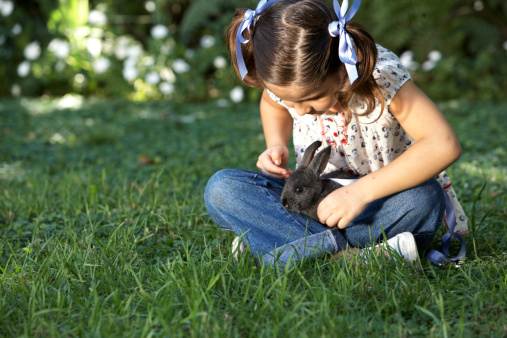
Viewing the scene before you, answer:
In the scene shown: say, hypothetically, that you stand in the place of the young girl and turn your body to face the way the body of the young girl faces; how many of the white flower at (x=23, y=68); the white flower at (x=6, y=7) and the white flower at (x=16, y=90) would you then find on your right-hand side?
3

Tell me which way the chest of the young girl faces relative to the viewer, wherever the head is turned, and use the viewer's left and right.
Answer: facing the viewer and to the left of the viewer

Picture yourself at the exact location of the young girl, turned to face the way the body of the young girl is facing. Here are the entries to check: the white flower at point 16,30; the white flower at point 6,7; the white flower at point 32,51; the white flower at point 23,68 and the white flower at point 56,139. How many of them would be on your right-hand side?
5

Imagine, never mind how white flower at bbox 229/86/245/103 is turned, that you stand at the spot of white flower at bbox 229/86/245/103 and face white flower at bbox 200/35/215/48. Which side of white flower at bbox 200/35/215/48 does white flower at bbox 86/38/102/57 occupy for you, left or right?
left

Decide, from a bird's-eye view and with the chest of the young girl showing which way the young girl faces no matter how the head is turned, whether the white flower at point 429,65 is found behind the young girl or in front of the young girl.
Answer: behind

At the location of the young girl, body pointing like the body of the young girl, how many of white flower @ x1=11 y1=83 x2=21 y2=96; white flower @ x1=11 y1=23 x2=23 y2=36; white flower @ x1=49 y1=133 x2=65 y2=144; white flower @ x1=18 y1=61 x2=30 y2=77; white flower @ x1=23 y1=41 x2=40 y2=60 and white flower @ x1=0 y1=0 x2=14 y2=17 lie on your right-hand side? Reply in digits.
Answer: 6

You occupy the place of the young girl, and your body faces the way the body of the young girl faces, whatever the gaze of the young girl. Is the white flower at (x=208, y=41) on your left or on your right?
on your right

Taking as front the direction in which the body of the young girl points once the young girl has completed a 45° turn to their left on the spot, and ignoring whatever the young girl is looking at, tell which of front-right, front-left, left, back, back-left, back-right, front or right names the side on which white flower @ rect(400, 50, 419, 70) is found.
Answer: back

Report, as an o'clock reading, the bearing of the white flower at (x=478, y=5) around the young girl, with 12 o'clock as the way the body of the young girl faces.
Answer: The white flower is roughly at 5 o'clock from the young girl.

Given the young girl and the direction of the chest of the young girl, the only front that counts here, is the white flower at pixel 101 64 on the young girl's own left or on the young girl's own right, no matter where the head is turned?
on the young girl's own right

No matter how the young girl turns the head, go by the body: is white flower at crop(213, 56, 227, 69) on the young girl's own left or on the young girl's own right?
on the young girl's own right

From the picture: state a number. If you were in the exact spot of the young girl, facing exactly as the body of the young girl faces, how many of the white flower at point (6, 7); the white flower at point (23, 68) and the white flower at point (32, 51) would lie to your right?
3

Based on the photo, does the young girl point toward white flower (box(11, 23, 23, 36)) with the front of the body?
no

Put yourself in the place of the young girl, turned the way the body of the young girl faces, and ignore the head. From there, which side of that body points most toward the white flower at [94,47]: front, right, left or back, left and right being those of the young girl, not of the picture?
right

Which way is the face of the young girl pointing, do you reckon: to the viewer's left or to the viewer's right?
to the viewer's left

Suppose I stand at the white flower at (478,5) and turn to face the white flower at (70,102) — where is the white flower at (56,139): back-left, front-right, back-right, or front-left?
front-left

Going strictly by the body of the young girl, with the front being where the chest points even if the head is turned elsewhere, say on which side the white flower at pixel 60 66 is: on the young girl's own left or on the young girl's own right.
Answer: on the young girl's own right
